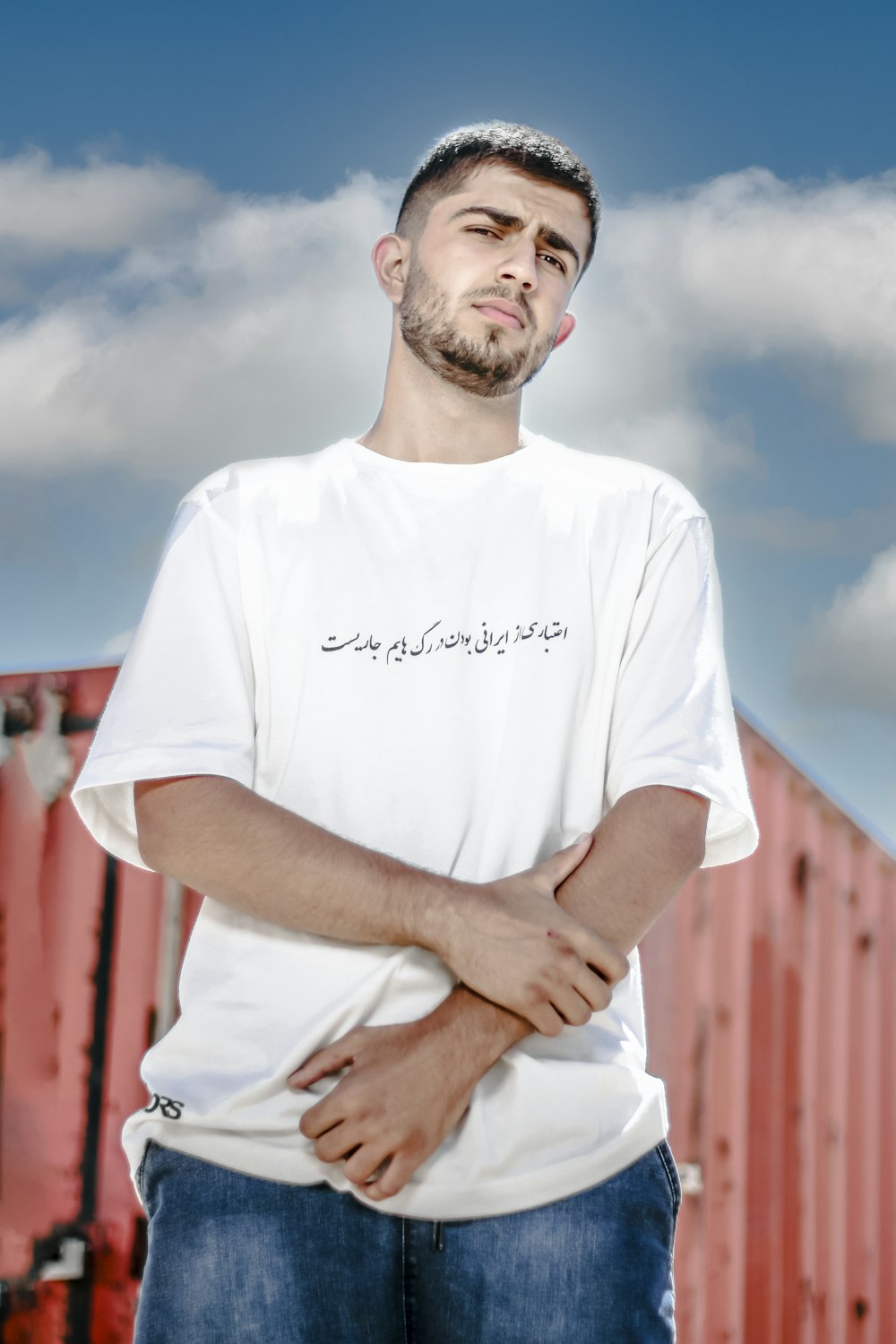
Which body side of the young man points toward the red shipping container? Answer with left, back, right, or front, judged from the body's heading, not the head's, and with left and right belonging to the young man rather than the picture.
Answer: back

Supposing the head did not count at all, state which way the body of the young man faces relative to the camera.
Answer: toward the camera
